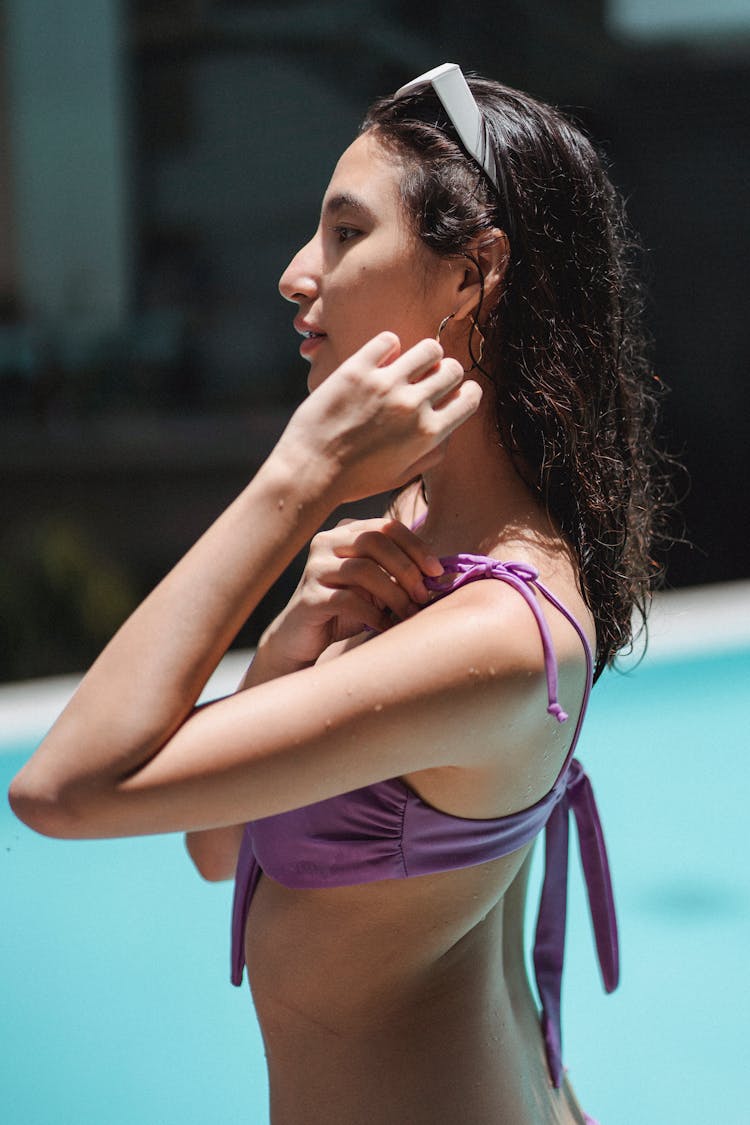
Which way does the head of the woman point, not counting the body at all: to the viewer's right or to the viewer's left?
to the viewer's left

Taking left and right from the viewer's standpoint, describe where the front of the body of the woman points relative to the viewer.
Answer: facing to the left of the viewer
